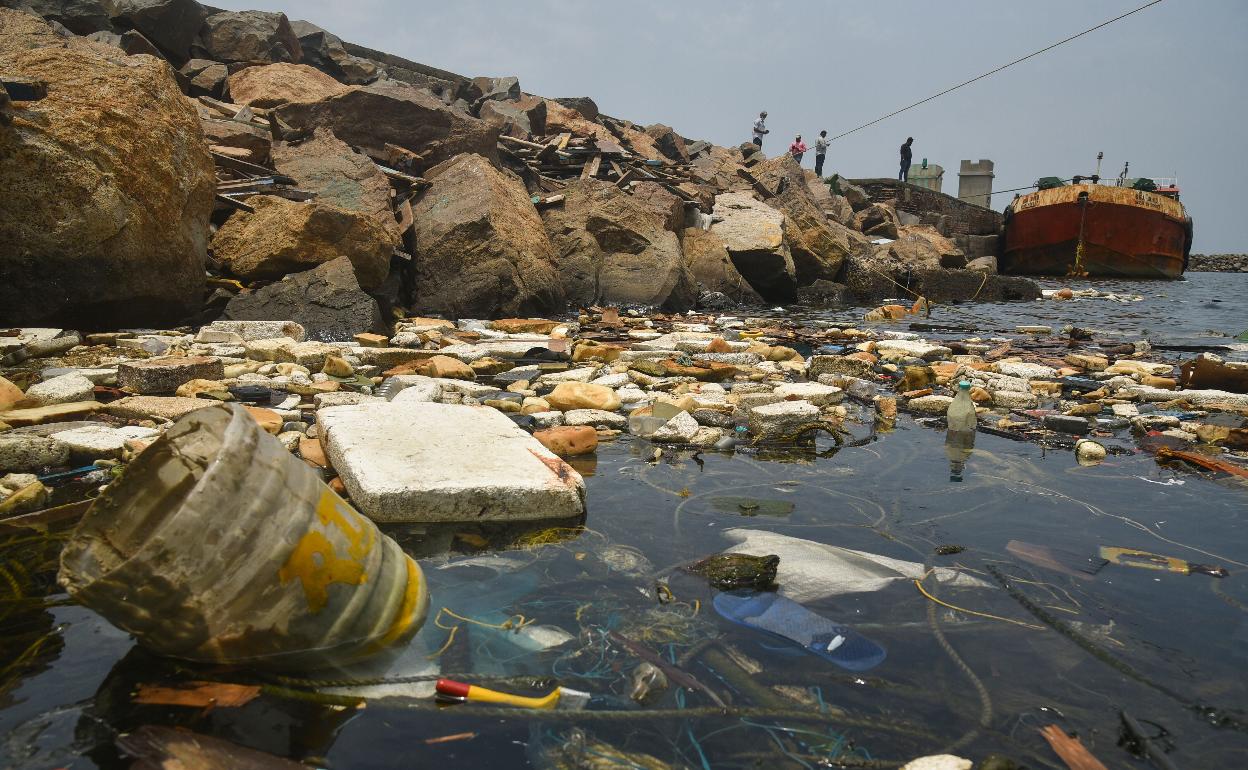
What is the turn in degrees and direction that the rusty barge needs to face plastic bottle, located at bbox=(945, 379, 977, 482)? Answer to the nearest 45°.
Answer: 0° — it already faces it

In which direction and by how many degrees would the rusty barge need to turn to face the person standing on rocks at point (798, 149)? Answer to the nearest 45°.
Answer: approximately 45° to its right

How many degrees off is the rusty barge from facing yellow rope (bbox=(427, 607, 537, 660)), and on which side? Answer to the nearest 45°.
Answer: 0° — it already faces it

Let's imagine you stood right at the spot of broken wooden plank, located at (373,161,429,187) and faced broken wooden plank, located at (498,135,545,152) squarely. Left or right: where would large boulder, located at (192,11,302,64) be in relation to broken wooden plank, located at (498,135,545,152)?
left
